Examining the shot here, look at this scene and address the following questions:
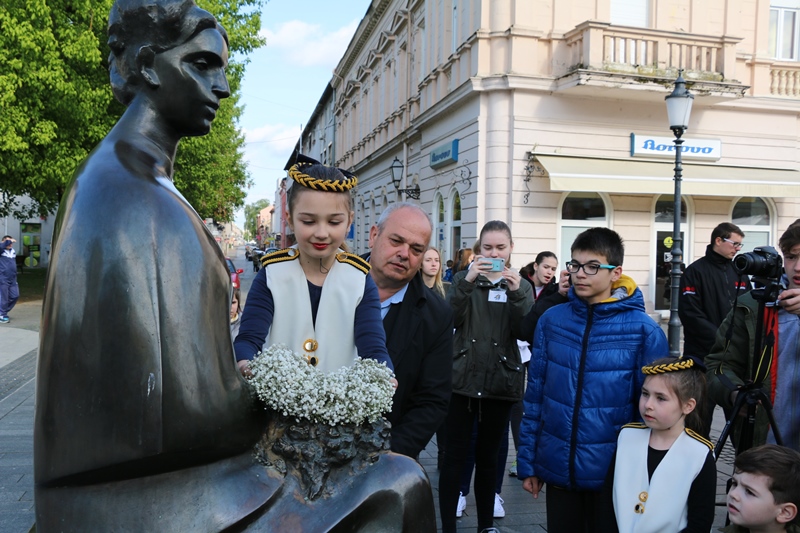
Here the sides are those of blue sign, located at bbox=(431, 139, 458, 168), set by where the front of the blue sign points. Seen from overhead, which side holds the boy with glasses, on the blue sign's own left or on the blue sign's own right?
on the blue sign's own left

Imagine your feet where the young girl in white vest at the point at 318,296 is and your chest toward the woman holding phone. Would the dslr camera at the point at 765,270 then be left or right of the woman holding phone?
right

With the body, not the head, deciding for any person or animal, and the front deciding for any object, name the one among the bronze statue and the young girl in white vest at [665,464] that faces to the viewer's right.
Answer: the bronze statue

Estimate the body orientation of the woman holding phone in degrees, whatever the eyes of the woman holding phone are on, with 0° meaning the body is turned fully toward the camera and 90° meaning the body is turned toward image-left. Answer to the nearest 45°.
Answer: approximately 0°

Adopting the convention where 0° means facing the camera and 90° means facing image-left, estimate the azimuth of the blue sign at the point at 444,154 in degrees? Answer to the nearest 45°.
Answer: approximately 45°

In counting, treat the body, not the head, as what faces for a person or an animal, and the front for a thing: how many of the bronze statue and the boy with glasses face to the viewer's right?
1

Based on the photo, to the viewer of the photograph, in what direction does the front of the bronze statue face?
facing to the right of the viewer
